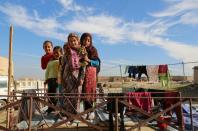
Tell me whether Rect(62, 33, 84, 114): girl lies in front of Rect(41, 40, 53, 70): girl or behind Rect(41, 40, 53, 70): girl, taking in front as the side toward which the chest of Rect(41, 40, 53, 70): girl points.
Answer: in front

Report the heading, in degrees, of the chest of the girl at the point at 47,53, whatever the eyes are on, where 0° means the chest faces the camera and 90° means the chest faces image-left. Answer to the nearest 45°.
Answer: approximately 315°

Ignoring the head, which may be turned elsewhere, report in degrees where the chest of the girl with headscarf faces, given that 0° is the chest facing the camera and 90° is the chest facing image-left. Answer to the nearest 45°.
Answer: approximately 45°

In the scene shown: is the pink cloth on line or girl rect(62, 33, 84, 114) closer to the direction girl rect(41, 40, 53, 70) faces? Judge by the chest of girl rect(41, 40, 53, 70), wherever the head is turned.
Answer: the girl

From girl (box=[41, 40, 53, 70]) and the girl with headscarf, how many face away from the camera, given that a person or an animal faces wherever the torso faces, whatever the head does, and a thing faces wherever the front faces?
0

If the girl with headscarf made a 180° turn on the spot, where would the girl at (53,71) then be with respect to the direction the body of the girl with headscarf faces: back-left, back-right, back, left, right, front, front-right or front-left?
left

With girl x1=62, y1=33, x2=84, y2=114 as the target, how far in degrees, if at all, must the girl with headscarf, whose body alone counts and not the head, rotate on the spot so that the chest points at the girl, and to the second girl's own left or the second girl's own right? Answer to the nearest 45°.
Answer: approximately 45° to the second girl's own right

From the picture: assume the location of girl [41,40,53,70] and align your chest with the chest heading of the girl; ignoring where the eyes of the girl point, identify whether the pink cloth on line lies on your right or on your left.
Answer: on your left
